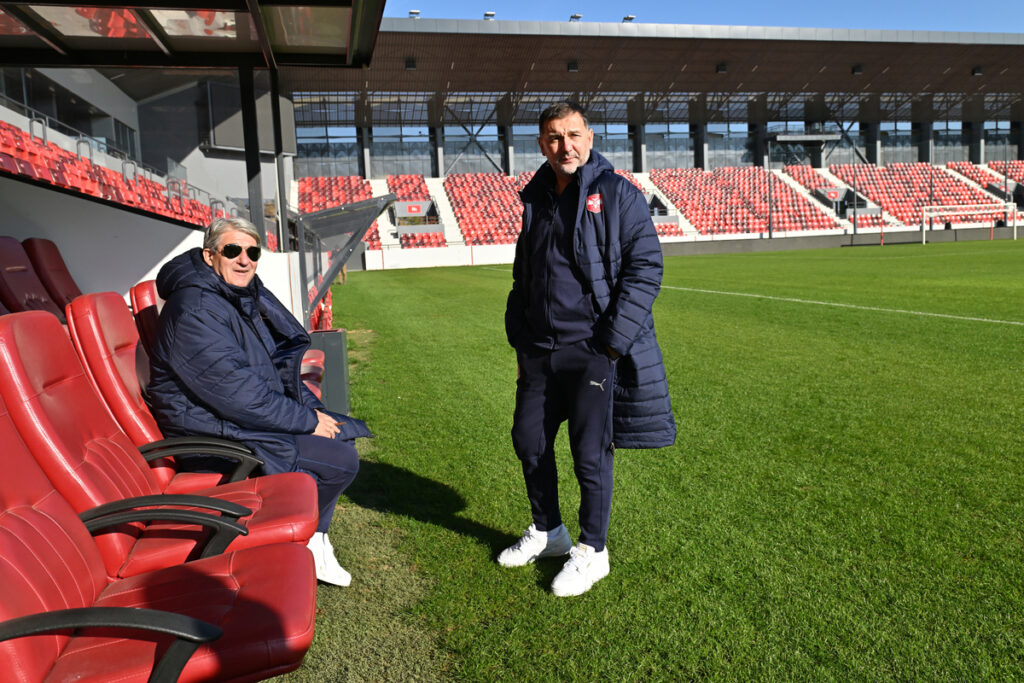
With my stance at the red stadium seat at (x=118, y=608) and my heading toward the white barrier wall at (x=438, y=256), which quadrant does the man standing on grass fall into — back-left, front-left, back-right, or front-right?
front-right

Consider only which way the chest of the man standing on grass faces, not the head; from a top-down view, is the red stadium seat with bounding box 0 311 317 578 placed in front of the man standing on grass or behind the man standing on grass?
in front

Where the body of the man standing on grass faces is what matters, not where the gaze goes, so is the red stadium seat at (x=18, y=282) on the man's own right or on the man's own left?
on the man's own right

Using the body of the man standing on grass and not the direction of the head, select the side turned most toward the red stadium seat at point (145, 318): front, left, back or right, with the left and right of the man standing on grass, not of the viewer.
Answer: right

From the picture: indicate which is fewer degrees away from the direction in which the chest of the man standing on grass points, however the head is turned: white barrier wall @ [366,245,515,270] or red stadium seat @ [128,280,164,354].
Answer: the red stadium seat

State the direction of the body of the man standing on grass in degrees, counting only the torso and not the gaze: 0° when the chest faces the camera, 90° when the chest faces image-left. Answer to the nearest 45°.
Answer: approximately 45°

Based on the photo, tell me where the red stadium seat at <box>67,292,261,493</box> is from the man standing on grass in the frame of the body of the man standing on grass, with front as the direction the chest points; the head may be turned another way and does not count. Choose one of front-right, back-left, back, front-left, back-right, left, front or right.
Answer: front-right

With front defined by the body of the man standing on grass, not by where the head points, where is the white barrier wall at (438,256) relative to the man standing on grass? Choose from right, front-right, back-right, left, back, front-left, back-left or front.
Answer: back-right

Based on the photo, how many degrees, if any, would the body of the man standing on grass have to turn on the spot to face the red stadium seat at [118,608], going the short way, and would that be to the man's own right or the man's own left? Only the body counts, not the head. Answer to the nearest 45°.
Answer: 0° — they already face it

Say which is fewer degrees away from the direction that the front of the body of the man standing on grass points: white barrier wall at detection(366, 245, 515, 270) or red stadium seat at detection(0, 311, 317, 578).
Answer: the red stadium seat

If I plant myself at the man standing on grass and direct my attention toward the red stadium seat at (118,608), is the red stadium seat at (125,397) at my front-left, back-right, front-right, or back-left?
front-right

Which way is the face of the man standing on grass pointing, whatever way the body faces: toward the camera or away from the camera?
toward the camera
